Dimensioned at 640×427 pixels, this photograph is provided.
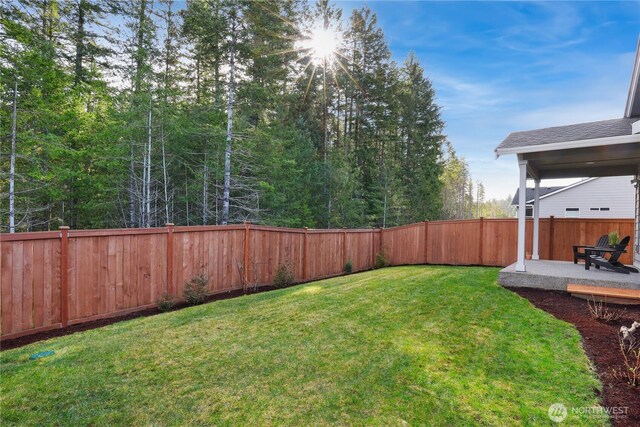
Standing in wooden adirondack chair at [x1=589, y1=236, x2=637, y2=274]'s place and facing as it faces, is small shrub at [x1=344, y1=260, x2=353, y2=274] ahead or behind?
ahead

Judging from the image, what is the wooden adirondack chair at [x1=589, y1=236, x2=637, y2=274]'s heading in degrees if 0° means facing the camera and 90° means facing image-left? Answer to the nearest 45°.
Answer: approximately 90°

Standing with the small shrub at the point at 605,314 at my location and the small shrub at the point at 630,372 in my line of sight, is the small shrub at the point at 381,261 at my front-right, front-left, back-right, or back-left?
back-right

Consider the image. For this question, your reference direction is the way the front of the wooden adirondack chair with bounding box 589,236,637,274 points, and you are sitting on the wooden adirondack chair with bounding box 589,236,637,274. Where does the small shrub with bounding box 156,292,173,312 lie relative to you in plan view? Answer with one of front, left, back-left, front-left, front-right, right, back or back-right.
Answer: front-left

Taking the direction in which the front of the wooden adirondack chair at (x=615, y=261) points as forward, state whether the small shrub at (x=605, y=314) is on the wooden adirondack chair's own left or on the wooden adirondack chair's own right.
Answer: on the wooden adirondack chair's own left

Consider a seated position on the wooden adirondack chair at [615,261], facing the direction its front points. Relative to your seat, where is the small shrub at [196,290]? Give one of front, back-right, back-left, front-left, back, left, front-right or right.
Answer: front-left

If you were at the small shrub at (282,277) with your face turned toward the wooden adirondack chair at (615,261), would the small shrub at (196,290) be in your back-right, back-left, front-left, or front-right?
back-right

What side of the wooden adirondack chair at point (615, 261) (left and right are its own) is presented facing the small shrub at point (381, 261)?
front

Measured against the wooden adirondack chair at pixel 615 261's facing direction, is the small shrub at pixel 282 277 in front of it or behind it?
in front

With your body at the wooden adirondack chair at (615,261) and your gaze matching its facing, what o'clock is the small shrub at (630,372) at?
The small shrub is roughly at 9 o'clock from the wooden adirondack chair.
